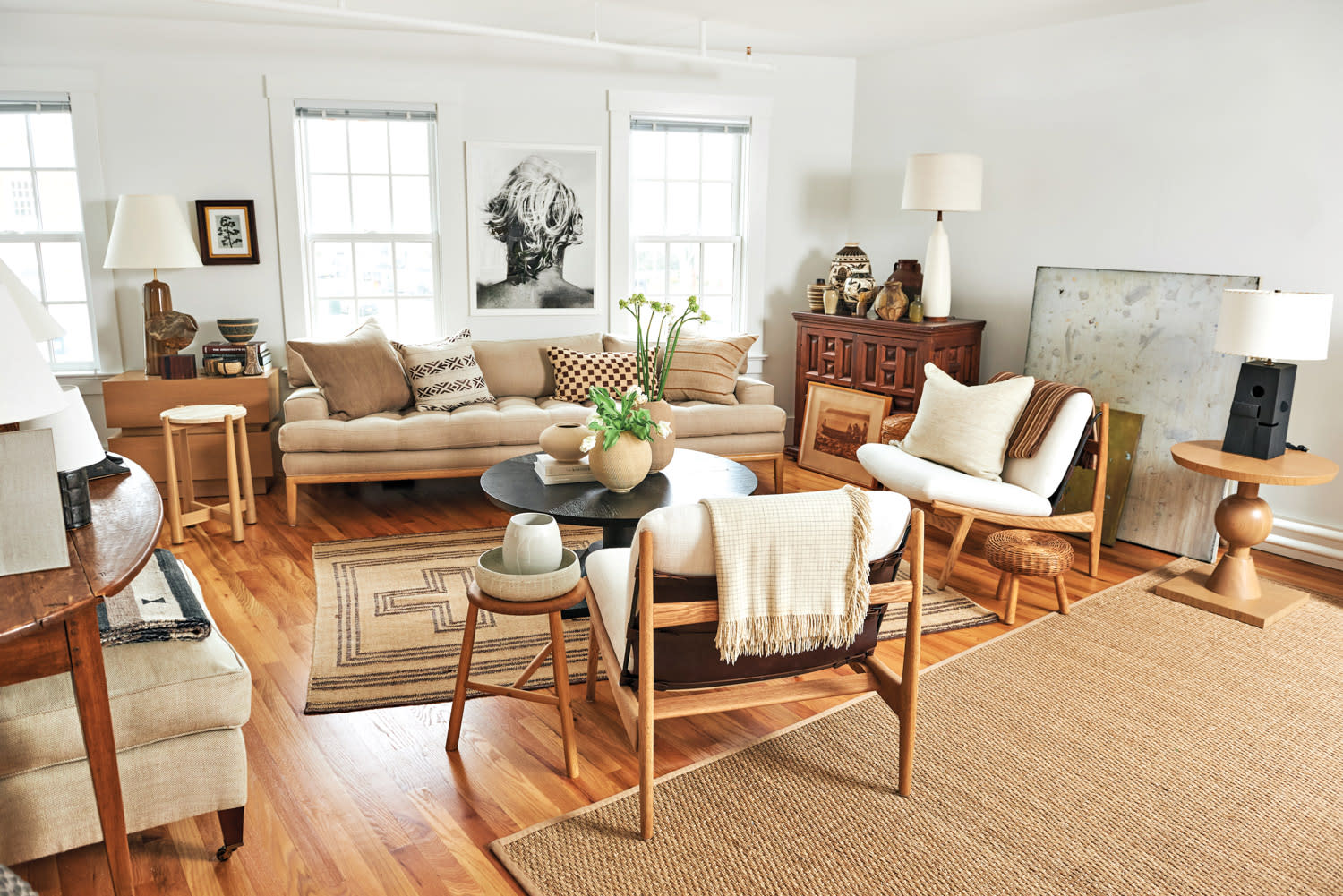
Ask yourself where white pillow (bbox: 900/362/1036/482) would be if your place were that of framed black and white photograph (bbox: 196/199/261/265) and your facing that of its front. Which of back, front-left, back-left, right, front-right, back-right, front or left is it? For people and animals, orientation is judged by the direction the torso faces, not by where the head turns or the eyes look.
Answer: front-left

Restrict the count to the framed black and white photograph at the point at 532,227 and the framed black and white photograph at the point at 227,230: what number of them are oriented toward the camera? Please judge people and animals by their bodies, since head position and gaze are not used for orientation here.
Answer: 2

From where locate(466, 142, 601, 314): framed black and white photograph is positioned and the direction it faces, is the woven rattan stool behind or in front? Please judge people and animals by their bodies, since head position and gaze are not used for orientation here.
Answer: in front

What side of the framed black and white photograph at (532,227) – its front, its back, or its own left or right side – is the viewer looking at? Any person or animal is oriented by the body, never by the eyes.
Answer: front

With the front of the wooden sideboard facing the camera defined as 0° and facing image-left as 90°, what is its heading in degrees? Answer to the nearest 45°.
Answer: approximately 45°

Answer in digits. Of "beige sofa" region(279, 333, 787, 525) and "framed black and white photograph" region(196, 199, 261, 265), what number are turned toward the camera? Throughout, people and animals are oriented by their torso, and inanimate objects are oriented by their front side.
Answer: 2

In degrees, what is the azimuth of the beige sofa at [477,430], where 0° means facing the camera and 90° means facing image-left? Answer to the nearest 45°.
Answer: approximately 0°

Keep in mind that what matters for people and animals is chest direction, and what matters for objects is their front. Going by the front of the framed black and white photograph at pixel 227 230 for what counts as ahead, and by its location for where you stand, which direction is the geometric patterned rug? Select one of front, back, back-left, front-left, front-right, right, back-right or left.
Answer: front

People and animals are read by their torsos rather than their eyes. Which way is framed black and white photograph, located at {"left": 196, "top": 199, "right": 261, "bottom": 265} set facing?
toward the camera

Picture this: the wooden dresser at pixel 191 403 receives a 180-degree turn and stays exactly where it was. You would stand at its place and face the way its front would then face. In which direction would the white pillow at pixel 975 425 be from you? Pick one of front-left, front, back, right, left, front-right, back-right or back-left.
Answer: back-right

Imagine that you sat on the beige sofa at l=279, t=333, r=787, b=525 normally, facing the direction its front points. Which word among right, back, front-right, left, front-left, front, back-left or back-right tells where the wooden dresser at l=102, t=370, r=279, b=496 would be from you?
right

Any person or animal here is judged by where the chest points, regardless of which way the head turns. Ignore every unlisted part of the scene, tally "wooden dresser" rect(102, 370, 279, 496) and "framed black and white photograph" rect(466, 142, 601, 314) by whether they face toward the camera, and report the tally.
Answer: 2

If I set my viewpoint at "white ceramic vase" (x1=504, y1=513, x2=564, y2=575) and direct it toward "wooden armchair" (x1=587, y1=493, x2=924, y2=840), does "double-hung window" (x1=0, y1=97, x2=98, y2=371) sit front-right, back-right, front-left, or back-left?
back-left

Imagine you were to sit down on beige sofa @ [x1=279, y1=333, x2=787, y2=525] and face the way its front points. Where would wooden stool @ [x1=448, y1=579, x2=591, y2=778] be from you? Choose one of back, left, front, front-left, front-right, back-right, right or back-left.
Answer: front

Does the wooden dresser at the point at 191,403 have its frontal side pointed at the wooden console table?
yes
